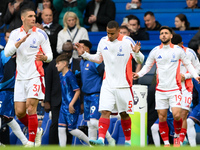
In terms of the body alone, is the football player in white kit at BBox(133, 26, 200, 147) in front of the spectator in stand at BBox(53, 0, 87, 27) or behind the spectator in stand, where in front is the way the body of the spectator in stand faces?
in front

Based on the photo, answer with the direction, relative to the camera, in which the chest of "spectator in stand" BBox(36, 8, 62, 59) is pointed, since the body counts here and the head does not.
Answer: toward the camera

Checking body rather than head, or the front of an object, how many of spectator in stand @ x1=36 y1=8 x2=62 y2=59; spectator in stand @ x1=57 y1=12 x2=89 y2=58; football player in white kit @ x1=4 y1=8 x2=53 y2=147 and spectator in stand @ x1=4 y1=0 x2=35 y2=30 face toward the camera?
4

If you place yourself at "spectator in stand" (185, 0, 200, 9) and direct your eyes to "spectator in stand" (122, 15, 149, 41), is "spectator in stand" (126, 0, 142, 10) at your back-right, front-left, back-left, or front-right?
front-right

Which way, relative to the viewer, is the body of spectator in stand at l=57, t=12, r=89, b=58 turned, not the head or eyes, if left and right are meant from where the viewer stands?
facing the viewer

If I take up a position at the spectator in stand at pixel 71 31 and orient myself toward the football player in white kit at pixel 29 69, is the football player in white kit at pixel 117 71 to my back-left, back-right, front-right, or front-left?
front-left

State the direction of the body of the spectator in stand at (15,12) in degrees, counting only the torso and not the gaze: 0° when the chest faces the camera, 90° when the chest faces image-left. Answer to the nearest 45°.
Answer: approximately 0°

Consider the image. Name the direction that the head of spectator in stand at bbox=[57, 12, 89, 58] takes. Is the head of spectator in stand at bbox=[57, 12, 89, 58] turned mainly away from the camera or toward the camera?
toward the camera

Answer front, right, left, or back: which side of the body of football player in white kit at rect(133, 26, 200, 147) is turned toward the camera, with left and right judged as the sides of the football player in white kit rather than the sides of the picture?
front

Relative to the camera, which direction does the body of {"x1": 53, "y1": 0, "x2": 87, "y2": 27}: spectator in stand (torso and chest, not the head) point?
toward the camera

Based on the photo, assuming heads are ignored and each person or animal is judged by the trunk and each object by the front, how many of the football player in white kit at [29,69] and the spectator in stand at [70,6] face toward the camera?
2

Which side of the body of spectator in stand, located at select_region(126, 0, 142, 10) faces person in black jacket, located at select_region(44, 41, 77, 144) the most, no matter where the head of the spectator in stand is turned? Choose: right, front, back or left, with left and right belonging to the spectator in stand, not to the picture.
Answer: front

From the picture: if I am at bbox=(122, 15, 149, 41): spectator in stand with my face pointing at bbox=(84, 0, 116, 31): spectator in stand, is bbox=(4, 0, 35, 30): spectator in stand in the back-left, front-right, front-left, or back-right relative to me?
front-left

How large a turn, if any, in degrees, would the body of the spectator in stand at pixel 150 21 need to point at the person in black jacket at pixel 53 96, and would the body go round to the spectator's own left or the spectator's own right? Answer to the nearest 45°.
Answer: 0° — they already face them

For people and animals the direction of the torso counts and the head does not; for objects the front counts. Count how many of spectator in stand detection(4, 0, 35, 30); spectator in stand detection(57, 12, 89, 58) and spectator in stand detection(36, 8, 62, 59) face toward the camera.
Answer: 3

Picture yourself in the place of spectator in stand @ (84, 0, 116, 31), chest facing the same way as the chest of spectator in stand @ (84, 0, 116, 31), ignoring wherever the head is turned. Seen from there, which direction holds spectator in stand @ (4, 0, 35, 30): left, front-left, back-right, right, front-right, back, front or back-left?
front-right
